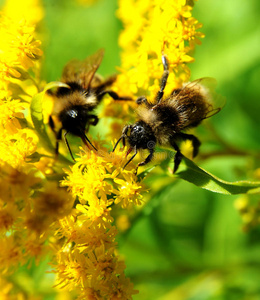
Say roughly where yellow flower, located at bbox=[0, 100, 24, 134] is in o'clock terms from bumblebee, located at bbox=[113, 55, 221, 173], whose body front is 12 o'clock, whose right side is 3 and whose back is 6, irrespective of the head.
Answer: The yellow flower is roughly at 1 o'clock from the bumblebee.

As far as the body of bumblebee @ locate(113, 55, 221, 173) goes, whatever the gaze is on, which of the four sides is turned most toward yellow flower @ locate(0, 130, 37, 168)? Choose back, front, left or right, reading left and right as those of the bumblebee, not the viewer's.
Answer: front

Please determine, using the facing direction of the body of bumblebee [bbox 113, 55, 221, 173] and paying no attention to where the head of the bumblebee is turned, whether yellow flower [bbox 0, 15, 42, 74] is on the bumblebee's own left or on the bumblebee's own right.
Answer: on the bumblebee's own right

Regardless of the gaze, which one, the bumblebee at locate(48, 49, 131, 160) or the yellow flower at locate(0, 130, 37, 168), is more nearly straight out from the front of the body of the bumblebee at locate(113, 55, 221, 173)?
the yellow flower

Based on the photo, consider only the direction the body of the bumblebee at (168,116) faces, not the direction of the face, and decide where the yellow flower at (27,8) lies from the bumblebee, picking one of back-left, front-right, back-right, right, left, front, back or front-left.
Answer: right

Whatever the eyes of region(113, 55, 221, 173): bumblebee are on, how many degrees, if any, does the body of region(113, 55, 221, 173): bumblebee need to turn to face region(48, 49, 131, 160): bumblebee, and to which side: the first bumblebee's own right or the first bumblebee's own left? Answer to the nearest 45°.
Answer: approximately 45° to the first bumblebee's own right

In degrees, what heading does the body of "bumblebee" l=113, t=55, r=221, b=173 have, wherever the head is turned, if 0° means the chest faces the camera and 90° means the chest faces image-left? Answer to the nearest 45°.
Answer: approximately 45°
